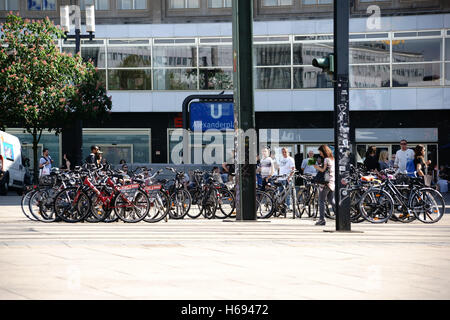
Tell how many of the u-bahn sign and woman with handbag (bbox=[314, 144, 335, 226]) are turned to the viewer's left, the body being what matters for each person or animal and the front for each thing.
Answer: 1

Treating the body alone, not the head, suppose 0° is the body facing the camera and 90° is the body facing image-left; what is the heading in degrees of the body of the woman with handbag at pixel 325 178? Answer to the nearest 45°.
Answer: approximately 90°

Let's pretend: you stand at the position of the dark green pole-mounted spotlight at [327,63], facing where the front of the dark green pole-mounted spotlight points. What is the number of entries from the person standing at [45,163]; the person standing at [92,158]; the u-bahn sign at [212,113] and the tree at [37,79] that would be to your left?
0

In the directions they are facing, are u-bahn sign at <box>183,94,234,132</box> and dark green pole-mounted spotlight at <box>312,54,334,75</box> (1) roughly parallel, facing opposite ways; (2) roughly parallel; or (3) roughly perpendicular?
roughly perpendicular

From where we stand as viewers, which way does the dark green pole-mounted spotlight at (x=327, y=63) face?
facing to the left of the viewer

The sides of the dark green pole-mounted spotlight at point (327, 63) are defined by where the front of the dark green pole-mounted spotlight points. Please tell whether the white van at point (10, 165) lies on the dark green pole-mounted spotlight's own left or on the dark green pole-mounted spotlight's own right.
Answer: on the dark green pole-mounted spotlight's own right

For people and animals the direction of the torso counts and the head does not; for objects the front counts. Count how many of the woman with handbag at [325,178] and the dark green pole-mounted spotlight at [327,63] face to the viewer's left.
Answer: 2

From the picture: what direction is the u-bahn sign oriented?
toward the camera

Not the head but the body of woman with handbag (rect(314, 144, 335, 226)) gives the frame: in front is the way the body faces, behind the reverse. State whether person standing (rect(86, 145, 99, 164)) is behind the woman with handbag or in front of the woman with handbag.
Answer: in front
